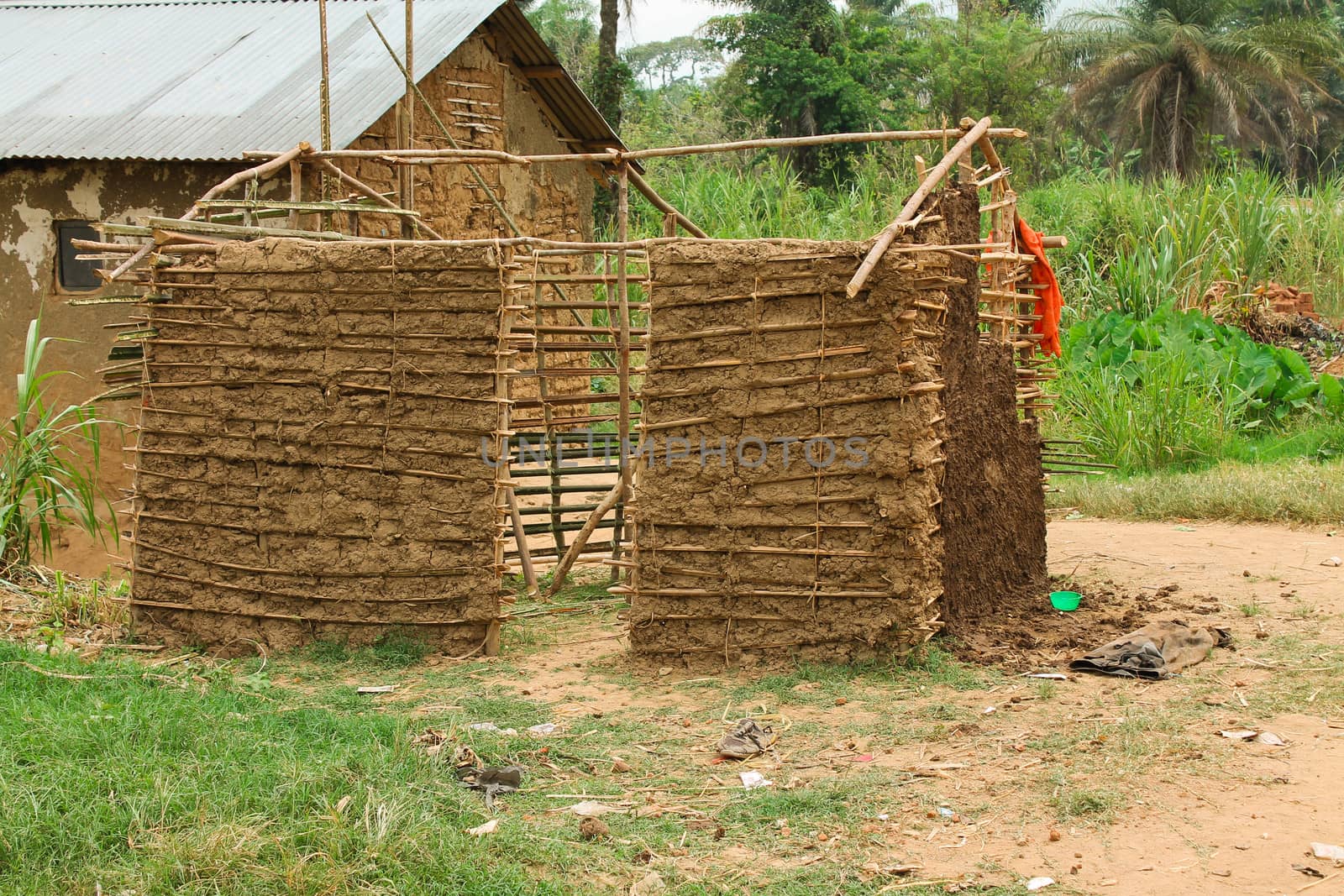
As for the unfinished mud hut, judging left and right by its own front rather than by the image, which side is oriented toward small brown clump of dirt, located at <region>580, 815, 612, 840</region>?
front

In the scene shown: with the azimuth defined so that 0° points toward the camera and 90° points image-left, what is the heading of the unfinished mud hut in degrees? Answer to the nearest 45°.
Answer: approximately 0°

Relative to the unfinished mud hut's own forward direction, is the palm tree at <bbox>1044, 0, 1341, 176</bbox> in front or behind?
behind

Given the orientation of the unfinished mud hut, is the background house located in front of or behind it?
behind

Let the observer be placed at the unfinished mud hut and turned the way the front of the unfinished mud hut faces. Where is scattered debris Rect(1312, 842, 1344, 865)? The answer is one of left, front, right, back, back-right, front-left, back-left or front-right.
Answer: front-left

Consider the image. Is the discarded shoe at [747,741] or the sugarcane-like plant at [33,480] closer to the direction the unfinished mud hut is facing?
the discarded shoe

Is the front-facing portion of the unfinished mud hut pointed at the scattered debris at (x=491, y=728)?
yes

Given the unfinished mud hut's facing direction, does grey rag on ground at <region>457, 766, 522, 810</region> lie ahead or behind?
ahead

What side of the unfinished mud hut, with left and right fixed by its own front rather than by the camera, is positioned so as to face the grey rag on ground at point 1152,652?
left

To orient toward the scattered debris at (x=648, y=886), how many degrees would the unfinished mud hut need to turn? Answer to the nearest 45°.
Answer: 0° — it already faces it

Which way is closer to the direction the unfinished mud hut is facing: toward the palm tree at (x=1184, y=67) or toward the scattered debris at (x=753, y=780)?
the scattered debris

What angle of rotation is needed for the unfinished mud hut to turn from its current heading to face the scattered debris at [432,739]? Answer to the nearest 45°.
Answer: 0° — it already faces it

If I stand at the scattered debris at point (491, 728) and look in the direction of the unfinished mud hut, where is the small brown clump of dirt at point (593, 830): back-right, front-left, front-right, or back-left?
back-right
